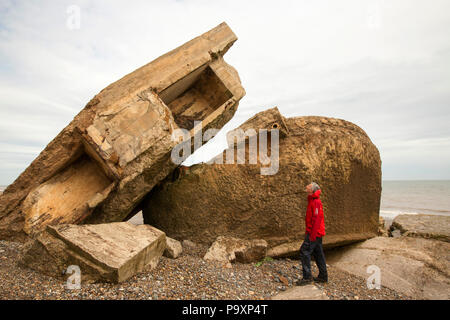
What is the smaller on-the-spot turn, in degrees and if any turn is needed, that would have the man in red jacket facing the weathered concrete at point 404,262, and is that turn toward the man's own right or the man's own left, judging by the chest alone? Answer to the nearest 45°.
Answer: approximately 135° to the man's own right

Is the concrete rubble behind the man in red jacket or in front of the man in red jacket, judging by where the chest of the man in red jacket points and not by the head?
in front

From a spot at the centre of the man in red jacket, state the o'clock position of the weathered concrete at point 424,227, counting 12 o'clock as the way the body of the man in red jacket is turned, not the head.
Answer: The weathered concrete is roughly at 4 o'clock from the man in red jacket.

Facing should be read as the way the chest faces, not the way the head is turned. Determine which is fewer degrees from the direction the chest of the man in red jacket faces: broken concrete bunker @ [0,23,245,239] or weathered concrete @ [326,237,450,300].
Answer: the broken concrete bunker

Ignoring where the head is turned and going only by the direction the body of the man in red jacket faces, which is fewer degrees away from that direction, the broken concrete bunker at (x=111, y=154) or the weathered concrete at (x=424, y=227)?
the broken concrete bunker

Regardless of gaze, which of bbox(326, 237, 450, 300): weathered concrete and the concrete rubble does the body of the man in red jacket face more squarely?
the concrete rubble

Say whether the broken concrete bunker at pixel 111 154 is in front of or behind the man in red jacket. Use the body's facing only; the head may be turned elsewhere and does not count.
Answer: in front

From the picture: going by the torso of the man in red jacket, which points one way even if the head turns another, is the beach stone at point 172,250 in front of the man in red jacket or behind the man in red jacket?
in front

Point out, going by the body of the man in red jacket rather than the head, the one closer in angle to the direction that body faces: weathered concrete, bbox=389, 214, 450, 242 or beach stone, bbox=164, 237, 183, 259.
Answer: the beach stone

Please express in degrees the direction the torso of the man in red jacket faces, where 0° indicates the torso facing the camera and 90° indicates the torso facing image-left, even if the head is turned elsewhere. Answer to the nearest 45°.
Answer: approximately 90°
